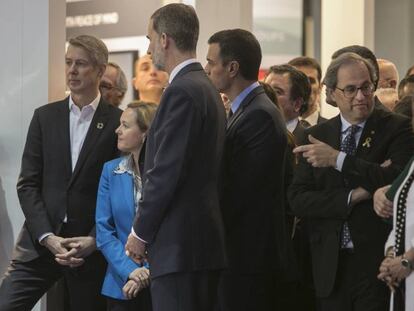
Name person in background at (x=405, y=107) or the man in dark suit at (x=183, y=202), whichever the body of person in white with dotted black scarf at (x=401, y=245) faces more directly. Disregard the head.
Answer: the man in dark suit

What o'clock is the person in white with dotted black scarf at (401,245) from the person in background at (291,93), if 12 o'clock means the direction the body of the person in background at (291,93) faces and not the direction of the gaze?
the person in white with dotted black scarf at (401,245) is roughly at 10 o'clock from the person in background at (291,93).

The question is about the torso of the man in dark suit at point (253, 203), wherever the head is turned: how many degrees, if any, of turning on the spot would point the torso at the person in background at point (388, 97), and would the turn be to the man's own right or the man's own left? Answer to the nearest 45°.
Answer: approximately 135° to the man's own right

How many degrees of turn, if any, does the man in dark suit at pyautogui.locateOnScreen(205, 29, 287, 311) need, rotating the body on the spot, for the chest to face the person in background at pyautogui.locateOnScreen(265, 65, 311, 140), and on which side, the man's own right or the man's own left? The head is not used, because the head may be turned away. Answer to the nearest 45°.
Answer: approximately 90° to the man's own right

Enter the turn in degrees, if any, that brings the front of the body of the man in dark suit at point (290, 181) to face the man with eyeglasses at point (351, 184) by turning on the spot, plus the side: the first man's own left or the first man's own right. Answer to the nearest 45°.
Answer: approximately 90° to the first man's own left

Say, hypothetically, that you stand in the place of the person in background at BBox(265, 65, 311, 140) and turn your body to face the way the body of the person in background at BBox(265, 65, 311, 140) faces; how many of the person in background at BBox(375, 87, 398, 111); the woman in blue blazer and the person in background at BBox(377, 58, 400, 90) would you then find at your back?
2

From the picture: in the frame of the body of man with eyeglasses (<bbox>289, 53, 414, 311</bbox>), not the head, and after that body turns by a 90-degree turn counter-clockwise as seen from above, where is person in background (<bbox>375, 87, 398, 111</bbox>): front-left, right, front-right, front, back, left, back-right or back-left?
left

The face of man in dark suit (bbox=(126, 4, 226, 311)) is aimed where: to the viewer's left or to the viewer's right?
to the viewer's left

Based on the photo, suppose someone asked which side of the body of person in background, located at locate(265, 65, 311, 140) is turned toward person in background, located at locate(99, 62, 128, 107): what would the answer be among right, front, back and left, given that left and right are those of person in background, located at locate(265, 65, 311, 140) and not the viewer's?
right

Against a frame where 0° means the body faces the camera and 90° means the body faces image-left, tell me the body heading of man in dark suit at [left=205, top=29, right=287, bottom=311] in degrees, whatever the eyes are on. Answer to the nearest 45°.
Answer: approximately 90°

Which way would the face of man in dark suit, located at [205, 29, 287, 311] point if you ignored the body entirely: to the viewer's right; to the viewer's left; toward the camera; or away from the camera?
to the viewer's left

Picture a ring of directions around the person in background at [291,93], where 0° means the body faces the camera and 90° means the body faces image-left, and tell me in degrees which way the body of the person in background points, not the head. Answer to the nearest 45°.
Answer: approximately 45°

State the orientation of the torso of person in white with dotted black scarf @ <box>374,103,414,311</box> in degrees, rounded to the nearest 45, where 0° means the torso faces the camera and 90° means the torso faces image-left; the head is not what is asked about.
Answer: approximately 45°

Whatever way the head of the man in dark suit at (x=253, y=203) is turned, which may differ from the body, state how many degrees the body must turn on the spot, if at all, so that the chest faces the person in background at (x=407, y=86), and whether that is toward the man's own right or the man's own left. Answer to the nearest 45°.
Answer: approximately 135° to the man's own right

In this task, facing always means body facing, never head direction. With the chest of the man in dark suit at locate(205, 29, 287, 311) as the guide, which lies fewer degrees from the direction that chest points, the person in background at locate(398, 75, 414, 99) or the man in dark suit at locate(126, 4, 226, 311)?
the man in dark suit

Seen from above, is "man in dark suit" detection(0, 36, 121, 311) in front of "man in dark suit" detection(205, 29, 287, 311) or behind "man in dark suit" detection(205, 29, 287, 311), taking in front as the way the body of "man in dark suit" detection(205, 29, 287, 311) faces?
in front
